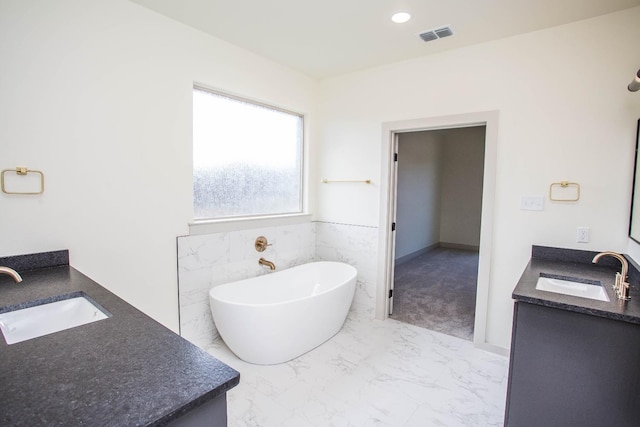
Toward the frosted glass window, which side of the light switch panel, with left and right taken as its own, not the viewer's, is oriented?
right

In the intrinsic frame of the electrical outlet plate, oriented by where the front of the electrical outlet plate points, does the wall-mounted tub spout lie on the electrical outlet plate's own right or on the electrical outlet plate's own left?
on the electrical outlet plate's own right

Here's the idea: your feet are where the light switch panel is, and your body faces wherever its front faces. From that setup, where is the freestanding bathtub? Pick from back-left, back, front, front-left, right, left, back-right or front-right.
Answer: front-right

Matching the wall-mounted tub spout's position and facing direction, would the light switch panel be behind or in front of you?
in front

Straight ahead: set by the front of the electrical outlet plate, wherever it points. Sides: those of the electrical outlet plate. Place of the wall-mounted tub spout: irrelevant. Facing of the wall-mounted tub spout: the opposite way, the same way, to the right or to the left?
to the left

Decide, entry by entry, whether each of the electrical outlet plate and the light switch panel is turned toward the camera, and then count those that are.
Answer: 2

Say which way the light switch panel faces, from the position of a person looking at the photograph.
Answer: facing the viewer

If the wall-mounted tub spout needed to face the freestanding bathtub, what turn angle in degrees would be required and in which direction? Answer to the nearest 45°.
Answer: approximately 45° to its right

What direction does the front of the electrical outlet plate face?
toward the camera

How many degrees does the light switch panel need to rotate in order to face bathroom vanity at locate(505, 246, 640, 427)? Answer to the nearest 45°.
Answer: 0° — it already faces it

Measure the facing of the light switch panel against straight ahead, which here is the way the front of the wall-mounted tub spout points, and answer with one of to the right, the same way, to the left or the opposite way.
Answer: to the right

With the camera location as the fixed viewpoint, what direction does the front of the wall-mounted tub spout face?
facing the viewer and to the right of the viewer

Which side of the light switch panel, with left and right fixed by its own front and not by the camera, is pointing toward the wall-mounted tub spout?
right
